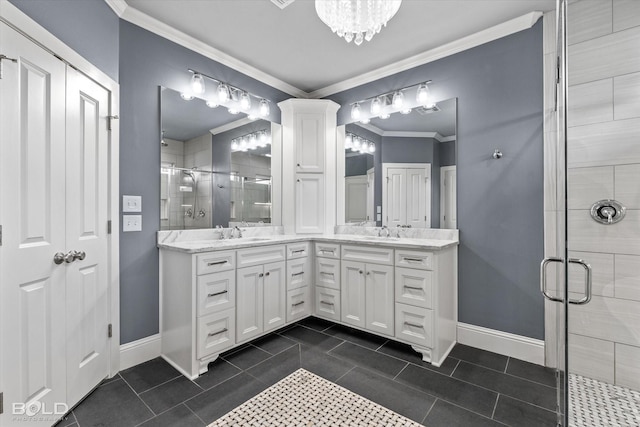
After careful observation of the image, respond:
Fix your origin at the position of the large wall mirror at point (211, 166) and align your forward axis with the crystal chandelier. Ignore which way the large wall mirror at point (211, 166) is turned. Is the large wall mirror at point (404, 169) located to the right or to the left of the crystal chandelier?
left

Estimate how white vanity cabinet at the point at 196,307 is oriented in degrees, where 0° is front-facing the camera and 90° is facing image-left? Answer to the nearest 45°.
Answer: approximately 315°

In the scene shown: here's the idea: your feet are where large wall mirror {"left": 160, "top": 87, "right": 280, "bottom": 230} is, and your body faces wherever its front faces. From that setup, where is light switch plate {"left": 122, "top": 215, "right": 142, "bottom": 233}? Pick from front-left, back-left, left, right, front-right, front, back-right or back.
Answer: right

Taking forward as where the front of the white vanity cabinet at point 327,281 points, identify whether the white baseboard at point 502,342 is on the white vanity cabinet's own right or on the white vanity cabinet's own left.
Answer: on the white vanity cabinet's own left

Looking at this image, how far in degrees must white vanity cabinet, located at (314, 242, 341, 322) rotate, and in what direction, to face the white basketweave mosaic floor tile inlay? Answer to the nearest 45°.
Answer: approximately 45° to its left

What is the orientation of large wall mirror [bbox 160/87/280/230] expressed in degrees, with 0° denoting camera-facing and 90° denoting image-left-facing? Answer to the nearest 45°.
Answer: approximately 315°
